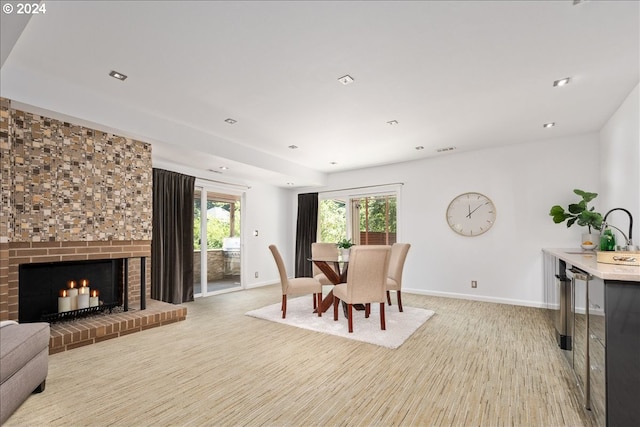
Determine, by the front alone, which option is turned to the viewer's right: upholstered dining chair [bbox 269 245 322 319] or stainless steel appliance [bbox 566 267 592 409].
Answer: the upholstered dining chair

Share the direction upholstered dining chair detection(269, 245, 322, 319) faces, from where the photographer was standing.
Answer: facing to the right of the viewer

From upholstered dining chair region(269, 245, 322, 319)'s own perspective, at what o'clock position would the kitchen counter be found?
The kitchen counter is roughly at 2 o'clock from the upholstered dining chair.

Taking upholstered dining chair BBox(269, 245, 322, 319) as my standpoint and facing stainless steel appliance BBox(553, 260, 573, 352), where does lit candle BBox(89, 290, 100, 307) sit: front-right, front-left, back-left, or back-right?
back-right

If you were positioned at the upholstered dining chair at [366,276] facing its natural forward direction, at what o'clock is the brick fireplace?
The brick fireplace is roughly at 10 o'clock from the upholstered dining chair.

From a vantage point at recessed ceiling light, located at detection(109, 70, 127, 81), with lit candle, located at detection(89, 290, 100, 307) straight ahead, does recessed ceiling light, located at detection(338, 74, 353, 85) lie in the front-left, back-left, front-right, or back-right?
back-right

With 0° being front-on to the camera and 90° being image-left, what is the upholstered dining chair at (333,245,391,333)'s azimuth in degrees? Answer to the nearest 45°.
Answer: approximately 135°
